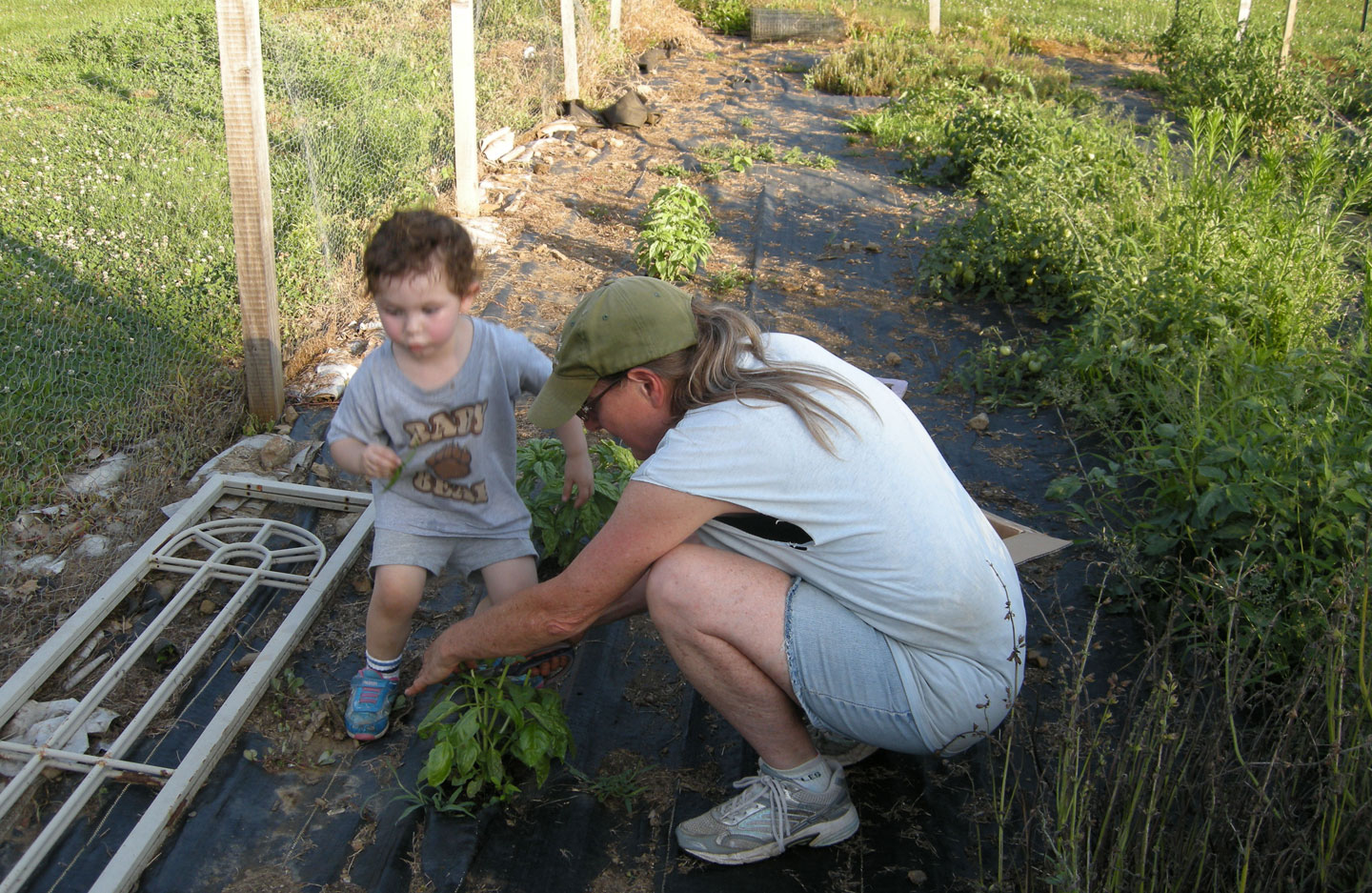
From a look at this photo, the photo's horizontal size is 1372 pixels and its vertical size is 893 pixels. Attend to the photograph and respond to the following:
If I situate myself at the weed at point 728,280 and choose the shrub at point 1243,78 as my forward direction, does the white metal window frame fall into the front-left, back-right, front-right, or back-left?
back-right

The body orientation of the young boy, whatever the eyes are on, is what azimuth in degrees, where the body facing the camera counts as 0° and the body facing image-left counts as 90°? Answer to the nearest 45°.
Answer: approximately 0°

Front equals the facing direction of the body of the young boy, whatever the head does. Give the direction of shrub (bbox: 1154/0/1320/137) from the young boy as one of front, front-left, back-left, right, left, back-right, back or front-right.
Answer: back-left

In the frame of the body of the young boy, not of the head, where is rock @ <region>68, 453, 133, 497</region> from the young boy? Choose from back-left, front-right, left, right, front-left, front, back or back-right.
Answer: back-right

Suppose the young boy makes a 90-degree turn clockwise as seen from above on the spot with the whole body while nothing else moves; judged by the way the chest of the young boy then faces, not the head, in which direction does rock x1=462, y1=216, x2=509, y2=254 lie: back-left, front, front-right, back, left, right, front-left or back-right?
right

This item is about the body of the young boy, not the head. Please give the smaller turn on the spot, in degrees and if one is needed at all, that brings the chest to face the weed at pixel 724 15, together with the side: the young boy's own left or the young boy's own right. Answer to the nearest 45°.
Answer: approximately 180°

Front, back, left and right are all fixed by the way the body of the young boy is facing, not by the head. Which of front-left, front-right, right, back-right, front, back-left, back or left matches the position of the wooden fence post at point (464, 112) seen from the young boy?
back
